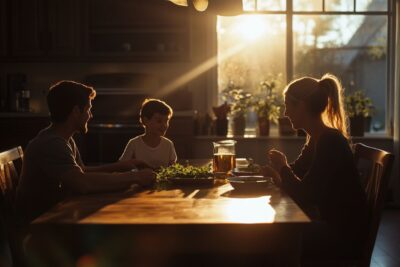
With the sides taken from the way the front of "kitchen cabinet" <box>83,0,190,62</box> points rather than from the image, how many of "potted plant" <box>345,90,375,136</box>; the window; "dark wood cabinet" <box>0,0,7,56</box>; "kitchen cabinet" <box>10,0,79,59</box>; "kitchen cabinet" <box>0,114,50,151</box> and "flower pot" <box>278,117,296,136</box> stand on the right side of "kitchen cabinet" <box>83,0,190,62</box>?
3

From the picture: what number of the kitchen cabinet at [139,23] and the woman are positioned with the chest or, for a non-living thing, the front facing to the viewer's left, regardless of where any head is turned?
1

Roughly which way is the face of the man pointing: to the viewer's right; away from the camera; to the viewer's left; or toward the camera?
to the viewer's right

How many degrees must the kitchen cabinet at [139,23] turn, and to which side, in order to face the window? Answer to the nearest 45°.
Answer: approximately 90° to its left

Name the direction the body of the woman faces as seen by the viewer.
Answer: to the viewer's left

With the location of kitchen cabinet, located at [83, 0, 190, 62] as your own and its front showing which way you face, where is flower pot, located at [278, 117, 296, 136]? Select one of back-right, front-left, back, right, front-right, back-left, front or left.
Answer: left

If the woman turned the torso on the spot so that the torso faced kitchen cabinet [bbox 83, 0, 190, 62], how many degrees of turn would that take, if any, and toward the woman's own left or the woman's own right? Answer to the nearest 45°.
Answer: approximately 45° to the woman's own right

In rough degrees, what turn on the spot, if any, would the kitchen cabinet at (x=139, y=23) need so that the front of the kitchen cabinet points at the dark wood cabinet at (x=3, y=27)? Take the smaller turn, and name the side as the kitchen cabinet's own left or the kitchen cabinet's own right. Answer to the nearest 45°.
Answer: approximately 90° to the kitchen cabinet's own right

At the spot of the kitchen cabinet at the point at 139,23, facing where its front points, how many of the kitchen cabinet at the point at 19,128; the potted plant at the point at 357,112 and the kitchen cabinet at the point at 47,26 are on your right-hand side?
2

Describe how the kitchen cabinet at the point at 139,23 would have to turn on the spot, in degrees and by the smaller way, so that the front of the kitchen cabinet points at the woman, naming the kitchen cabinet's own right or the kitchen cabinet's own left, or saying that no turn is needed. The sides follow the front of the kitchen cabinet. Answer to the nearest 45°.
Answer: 0° — it already faces them

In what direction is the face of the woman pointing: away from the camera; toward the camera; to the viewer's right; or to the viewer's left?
to the viewer's left

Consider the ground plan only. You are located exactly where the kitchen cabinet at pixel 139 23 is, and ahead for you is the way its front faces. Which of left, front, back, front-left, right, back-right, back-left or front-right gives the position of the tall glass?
front

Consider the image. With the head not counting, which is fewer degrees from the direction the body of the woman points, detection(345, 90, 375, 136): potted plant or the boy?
the boy

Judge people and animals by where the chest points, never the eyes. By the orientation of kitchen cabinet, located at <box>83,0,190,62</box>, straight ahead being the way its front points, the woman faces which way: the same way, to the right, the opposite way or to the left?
to the right

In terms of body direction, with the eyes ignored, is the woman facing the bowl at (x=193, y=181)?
yes

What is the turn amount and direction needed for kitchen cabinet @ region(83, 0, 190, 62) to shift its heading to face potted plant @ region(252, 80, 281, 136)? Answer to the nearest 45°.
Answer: approximately 90° to its left

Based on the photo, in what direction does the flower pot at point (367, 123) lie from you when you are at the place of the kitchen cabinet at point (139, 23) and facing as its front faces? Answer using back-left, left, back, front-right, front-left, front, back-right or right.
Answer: left

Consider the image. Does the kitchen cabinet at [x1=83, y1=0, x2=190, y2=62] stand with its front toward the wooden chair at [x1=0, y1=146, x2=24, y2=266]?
yes

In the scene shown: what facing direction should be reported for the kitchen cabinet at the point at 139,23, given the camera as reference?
facing the viewer
